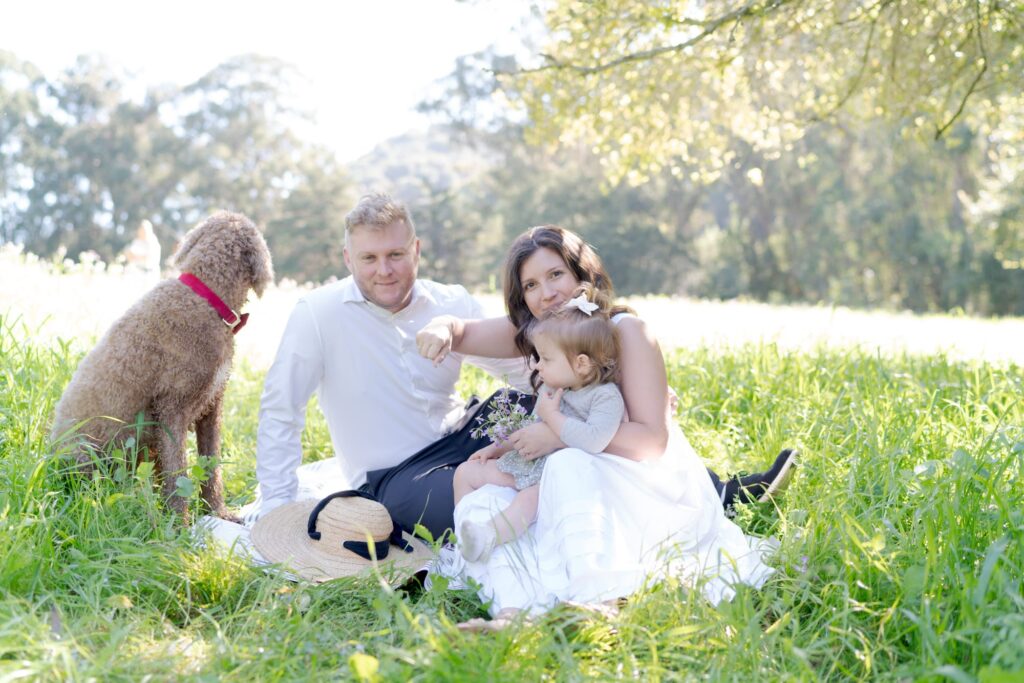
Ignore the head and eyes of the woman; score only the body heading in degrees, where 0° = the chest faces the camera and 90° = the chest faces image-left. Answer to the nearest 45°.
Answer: approximately 45°

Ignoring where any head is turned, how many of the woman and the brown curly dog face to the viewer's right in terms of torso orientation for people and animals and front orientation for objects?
1

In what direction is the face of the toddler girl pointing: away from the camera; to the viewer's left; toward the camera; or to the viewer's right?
to the viewer's left

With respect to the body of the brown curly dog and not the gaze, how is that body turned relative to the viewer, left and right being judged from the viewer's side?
facing to the right of the viewer

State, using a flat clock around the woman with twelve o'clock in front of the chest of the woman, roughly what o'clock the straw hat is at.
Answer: The straw hat is roughly at 2 o'clock from the woman.

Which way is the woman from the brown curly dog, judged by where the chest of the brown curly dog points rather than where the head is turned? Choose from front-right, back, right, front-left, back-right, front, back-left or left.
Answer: front-right

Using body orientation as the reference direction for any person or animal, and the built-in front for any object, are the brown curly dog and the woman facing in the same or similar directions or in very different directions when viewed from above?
very different directions

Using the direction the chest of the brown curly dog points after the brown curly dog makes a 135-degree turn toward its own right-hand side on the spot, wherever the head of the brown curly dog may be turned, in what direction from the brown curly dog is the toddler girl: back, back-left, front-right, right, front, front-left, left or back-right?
left

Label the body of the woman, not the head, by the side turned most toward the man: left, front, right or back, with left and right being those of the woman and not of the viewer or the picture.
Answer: right
